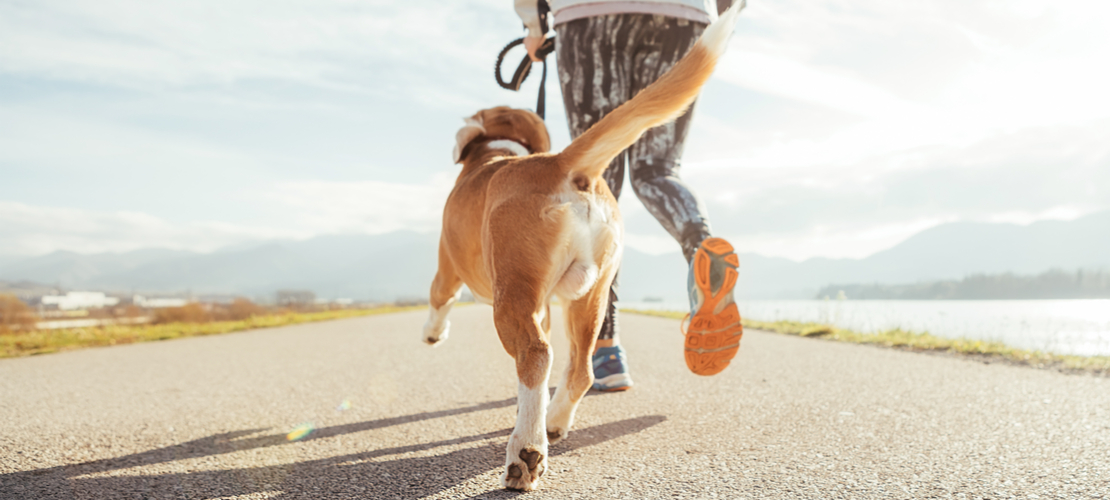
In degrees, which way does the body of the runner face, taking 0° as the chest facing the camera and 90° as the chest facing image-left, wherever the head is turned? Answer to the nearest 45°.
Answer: approximately 180°

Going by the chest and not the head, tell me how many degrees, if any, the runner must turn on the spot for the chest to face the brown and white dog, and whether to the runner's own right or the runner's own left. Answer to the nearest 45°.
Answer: approximately 180°
